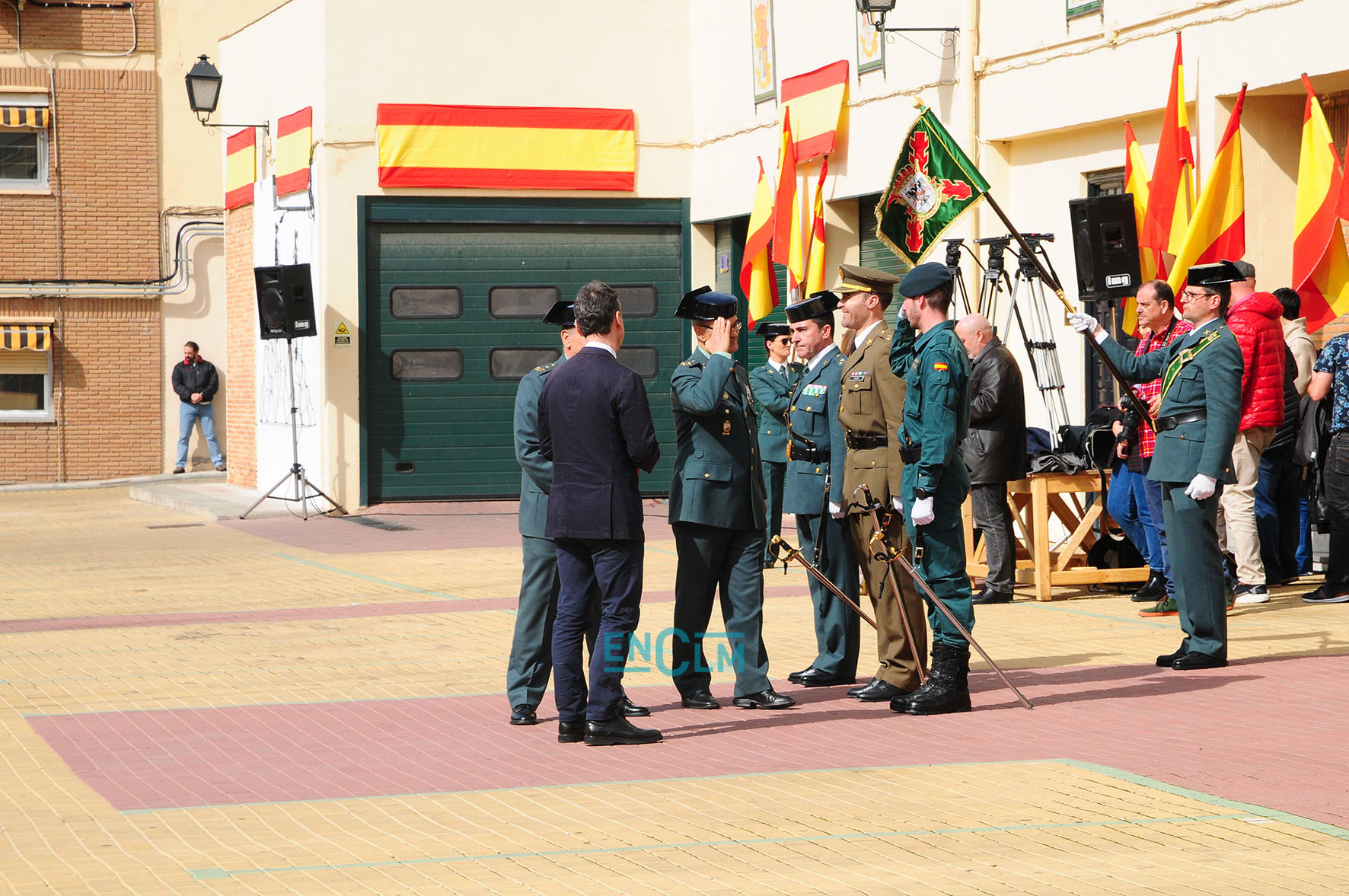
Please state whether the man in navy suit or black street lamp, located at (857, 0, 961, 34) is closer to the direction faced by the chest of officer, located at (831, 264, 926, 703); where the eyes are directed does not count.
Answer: the man in navy suit

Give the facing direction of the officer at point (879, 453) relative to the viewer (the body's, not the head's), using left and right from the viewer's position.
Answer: facing to the left of the viewer

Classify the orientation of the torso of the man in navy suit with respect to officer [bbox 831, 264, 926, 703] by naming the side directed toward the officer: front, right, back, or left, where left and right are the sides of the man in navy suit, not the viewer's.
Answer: front

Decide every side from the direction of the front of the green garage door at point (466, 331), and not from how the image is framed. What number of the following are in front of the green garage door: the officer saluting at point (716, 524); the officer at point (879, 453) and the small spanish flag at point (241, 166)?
2

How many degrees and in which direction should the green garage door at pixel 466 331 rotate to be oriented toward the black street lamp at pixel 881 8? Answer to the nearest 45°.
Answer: approximately 45° to its left

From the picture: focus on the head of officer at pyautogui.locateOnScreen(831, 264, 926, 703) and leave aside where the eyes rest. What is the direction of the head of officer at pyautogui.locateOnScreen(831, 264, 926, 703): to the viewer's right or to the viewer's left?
to the viewer's left

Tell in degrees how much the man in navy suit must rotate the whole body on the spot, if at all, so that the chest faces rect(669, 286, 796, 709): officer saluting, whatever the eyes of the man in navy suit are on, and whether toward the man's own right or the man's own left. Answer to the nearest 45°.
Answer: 0° — they already face them

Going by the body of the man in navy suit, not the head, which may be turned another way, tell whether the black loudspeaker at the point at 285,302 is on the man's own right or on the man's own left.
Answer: on the man's own left

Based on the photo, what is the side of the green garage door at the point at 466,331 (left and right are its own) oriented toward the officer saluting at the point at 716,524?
front
